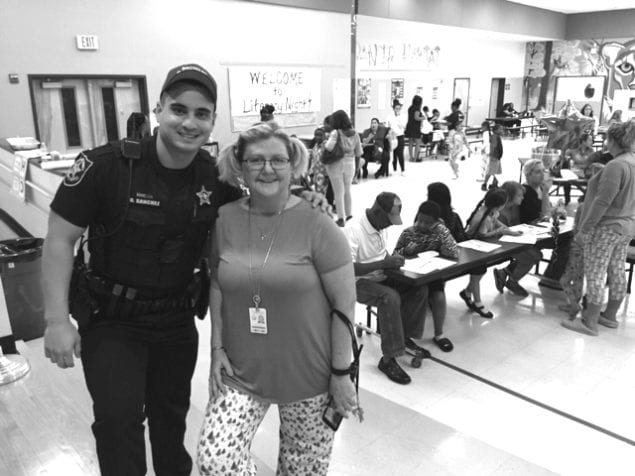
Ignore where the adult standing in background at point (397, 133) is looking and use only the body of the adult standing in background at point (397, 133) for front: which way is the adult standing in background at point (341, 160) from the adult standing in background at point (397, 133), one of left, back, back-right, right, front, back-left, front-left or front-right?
front

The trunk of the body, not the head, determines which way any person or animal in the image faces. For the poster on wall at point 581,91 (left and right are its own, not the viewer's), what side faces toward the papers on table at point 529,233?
front

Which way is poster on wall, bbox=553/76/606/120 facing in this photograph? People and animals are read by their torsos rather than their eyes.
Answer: toward the camera

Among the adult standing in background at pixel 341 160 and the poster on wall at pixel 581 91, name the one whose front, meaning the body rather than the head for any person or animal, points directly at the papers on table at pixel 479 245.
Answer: the poster on wall

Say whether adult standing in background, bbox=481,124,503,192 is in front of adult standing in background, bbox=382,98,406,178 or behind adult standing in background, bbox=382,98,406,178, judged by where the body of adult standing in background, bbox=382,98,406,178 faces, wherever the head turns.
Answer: in front

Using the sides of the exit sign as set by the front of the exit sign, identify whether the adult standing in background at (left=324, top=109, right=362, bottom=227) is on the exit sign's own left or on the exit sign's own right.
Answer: on the exit sign's own left

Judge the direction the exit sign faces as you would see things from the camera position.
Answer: facing the viewer

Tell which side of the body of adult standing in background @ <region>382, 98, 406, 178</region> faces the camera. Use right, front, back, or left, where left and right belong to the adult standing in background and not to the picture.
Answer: front

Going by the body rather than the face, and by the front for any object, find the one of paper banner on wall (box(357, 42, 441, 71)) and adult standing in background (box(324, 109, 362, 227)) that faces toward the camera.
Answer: the paper banner on wall

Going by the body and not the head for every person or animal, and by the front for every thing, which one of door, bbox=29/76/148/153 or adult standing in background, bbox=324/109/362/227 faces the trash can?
the door

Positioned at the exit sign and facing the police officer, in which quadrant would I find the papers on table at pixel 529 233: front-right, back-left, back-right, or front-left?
front-left

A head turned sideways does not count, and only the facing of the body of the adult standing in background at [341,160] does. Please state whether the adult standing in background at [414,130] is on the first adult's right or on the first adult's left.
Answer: on the first adult's right

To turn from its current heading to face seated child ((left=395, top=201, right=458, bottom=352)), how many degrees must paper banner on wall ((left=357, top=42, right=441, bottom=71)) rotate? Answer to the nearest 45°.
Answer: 0° — it already faces them
